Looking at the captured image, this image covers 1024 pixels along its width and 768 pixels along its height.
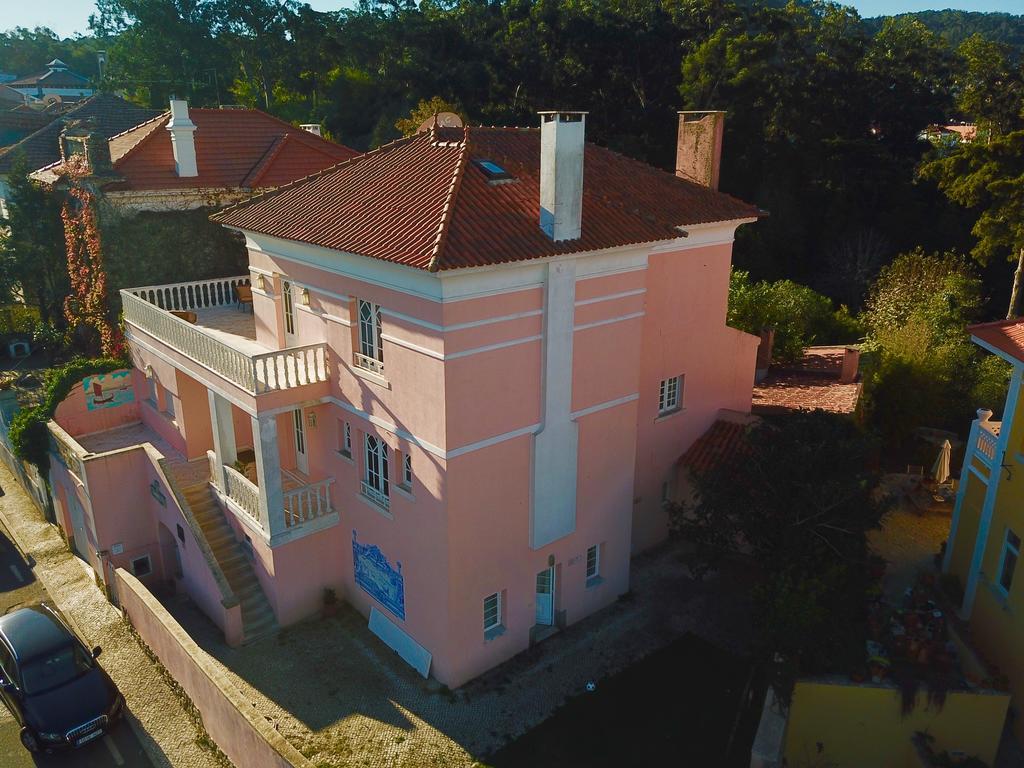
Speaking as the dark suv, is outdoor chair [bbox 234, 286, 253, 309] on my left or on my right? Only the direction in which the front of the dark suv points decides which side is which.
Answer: on my left

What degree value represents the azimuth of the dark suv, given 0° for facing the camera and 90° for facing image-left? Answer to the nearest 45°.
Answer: approximately 315°

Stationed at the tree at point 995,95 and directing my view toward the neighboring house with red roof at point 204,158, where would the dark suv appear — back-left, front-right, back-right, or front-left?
front-left

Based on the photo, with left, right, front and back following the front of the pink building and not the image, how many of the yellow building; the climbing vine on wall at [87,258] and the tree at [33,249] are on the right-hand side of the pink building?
2

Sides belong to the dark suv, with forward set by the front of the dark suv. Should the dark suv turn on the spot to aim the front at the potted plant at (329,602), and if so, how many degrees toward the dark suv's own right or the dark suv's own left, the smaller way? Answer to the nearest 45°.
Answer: approximately 45° to the dark suv's own left

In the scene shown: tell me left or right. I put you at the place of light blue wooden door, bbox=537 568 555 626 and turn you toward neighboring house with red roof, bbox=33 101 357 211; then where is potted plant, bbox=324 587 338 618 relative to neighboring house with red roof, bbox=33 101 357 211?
left

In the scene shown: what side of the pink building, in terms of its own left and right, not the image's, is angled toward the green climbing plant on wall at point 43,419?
right

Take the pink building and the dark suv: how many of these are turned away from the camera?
0

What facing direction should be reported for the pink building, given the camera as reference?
facing the viewer and to the left of the viewer

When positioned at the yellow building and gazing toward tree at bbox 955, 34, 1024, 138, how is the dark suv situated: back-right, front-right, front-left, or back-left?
back-left

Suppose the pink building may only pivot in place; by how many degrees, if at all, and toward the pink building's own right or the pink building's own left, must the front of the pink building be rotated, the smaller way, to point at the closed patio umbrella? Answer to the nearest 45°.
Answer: approximately 135° to the pink building's own left
